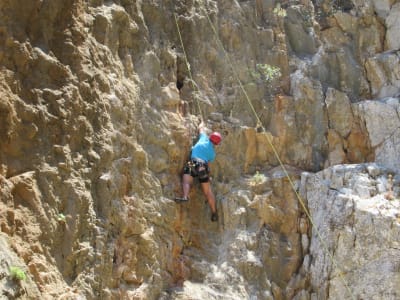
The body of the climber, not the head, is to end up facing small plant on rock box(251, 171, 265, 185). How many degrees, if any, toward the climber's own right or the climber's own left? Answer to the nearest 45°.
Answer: approximately 45° to the climber's own right

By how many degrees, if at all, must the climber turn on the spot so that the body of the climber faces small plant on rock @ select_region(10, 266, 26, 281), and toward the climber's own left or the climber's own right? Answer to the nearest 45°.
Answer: approximately 135° to the climber's own left

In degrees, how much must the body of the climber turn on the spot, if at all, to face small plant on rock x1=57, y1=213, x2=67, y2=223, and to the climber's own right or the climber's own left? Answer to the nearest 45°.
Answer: approximately 135° to the climber's own left

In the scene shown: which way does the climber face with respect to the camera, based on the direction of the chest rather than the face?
away from the camera
